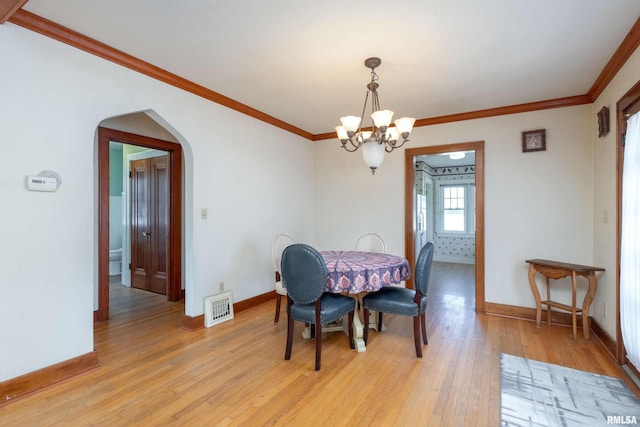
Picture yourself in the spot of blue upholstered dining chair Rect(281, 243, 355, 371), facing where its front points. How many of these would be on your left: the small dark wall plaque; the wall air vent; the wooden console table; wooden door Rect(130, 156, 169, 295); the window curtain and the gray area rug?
2

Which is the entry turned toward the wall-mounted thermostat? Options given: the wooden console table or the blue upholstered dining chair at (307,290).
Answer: the wooden console table

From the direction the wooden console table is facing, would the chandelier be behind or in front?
in front

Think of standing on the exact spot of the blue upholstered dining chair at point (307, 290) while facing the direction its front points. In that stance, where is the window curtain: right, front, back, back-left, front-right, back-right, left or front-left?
front-right

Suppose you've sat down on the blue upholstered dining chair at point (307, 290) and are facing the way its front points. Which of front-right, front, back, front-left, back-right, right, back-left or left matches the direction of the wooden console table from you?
front-right

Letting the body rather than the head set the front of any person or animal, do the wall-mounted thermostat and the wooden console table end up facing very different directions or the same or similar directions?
very different directions

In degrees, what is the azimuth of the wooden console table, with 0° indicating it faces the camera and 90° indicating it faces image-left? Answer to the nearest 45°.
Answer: approximately 45°

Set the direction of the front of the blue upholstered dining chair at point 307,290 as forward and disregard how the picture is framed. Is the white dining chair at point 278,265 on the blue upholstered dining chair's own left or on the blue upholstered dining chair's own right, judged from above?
on the blue upholstered dining chair's own left

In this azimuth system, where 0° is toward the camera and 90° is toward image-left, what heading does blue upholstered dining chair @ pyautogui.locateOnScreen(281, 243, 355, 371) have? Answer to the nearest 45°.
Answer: approximately 225°

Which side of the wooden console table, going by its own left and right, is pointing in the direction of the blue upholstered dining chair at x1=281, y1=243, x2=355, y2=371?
front

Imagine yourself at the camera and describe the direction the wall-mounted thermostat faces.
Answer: facing the viewer and to the right of the viewer

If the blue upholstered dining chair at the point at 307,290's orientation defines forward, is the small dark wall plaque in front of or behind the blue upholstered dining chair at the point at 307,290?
in front
